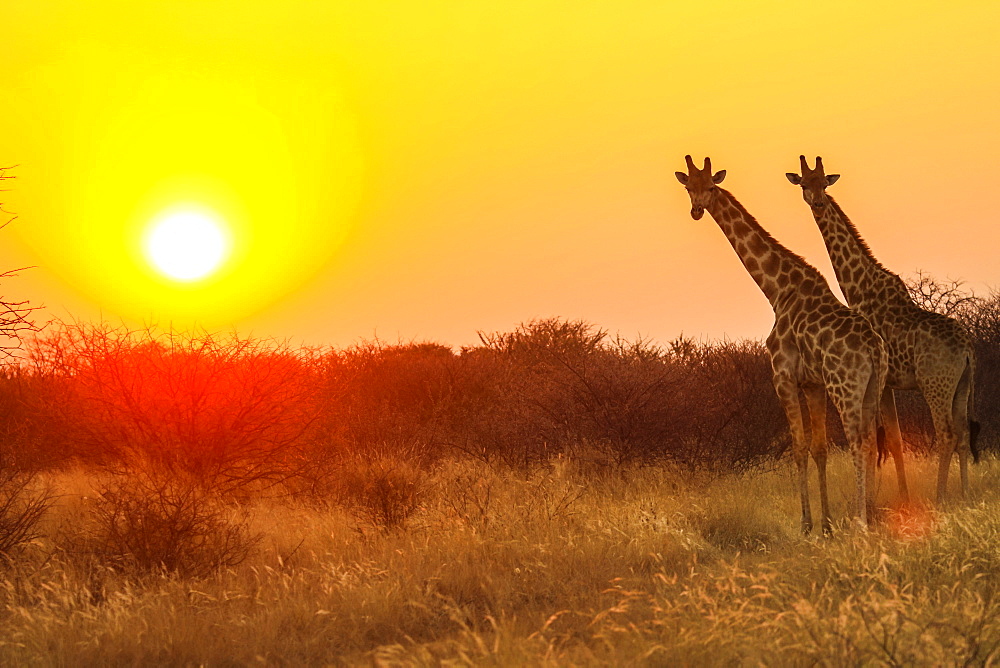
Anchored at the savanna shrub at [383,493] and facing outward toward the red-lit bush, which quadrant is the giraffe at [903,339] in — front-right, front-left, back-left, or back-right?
back-right

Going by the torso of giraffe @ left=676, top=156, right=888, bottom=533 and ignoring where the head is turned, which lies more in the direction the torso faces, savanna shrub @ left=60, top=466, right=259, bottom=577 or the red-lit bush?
the savanna shrub

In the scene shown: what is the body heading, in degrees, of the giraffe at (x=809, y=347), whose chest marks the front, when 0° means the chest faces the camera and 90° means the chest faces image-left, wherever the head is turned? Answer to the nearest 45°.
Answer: approximately 45°

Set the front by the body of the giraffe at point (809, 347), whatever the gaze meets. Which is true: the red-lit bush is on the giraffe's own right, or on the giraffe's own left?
on the giraffe's own right

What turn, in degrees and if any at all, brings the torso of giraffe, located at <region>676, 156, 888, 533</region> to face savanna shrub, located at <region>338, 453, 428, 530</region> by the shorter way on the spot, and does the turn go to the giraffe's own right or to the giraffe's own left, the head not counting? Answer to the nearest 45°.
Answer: approximately 45° to the giraffe's own right

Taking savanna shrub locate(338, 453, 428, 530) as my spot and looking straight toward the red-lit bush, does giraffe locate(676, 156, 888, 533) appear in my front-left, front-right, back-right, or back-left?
back-right

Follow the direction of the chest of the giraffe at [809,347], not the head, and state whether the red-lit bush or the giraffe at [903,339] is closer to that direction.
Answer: the red-lit bush

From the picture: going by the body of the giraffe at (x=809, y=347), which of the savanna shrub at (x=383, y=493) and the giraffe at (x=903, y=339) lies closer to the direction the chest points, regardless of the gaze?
the savanna shrub

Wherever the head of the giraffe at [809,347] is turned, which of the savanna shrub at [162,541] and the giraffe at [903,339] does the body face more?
the savanna shrub

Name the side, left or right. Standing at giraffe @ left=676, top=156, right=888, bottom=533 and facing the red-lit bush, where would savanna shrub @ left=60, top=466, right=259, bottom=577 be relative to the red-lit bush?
left

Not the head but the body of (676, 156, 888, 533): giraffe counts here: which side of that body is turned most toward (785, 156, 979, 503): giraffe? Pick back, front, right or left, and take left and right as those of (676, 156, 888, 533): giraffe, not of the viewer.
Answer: back
